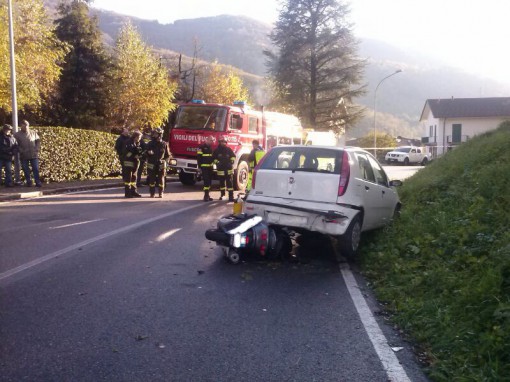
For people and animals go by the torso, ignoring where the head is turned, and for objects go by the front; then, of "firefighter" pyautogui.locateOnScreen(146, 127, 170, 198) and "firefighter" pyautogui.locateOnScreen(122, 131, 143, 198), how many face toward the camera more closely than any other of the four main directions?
1

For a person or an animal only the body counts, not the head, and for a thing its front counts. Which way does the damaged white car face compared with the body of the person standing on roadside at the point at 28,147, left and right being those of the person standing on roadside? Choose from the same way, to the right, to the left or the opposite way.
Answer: to the left

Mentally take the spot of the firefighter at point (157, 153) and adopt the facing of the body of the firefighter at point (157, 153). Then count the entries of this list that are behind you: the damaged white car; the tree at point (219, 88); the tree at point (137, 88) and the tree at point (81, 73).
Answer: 3

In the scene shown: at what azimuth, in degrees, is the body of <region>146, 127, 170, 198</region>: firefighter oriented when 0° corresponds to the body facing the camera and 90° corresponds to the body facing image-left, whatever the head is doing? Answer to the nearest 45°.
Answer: approximately 0°

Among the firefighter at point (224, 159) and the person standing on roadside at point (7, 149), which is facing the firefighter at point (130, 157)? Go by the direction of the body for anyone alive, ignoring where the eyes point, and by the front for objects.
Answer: the person standing on roadside

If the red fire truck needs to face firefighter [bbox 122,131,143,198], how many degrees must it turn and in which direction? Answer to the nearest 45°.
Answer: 0° — it already faces them

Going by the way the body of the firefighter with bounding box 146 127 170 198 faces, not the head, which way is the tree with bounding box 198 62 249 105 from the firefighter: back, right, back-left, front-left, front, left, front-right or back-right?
back

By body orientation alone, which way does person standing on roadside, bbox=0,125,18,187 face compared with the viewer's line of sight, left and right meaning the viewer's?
facing the viewer and to the right of the viewer

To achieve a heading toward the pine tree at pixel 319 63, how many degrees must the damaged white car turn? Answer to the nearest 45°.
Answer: approximately 45° to its left

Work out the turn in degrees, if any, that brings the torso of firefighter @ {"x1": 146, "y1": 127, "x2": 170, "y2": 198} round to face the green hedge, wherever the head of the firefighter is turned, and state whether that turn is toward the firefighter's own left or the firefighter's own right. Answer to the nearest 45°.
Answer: approximately 135° to the firefighter's own right
